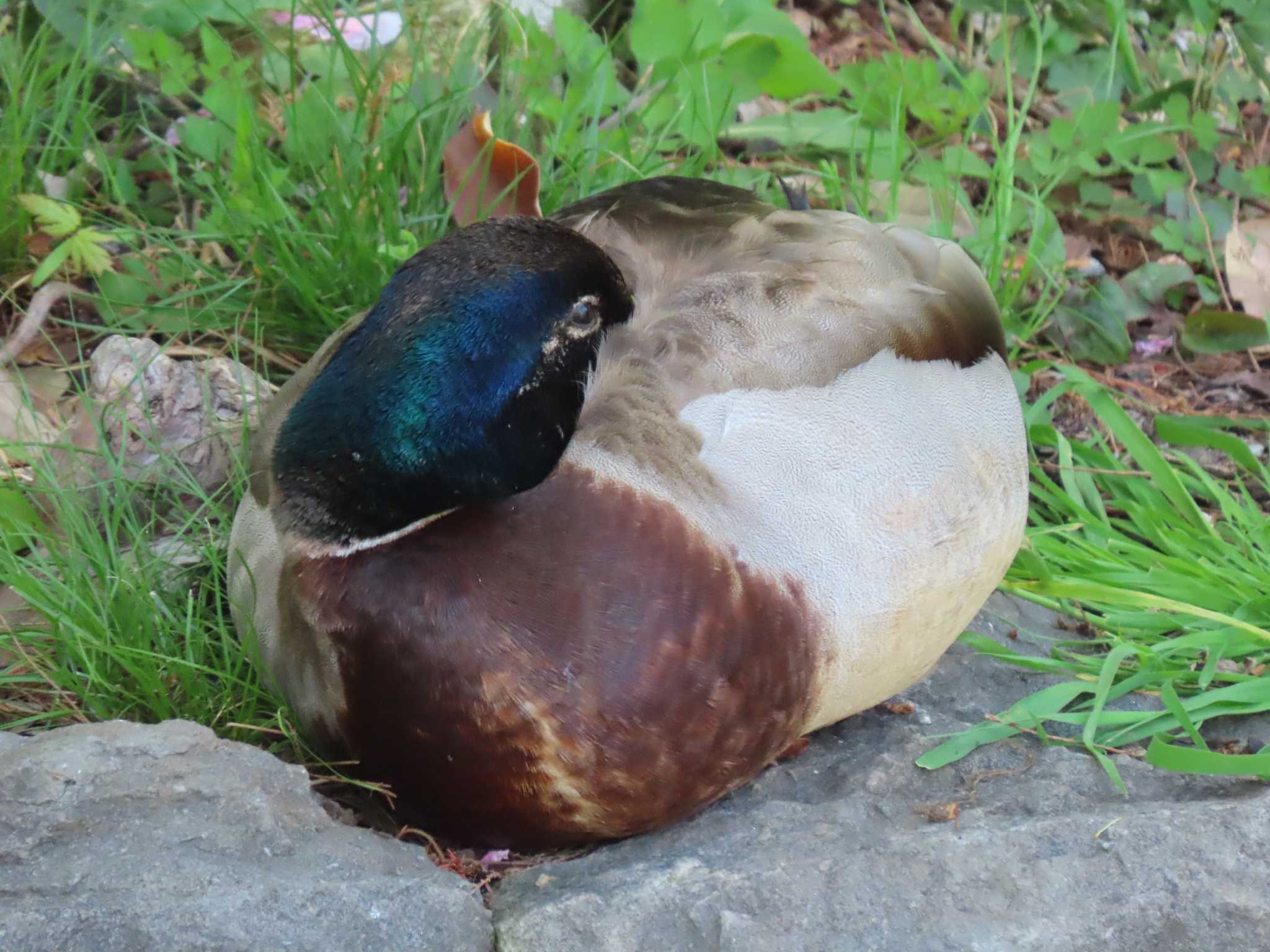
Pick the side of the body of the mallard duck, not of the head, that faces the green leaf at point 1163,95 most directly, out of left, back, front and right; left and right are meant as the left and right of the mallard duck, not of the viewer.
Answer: back

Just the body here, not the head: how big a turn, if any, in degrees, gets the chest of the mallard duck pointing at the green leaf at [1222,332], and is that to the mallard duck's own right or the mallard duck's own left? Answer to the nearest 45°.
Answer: approximately 180°

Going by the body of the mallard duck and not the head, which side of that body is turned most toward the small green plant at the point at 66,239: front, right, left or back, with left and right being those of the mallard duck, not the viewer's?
right

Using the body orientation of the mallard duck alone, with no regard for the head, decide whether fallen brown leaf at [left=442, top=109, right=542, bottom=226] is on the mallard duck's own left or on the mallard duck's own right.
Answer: on the mallard duck's own right

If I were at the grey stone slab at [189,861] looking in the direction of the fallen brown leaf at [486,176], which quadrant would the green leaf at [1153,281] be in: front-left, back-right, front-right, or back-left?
front-right

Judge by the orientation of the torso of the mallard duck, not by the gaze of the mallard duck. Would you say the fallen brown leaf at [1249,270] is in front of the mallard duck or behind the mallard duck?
behind

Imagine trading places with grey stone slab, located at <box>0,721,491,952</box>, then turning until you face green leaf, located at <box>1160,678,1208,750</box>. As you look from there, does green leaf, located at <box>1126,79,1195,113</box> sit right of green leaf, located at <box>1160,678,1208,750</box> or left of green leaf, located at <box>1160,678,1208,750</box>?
left

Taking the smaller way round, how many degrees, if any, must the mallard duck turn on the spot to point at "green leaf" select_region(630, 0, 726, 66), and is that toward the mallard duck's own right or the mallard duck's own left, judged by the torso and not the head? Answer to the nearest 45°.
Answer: approximately 135° to the mallard duck's own right

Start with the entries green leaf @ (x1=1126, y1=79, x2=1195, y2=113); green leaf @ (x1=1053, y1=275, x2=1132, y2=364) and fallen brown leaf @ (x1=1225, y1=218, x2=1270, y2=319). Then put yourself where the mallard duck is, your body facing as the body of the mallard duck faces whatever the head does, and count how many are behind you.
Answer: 3

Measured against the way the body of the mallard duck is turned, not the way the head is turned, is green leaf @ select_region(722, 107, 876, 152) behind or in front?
behind

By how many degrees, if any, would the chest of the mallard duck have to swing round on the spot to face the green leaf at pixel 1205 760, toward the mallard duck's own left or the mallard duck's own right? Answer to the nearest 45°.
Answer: approximately 135° to the mallard duck's own left

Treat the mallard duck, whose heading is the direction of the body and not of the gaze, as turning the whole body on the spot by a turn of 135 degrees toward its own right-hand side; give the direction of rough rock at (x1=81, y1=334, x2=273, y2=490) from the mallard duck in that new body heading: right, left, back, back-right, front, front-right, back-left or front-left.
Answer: front-left

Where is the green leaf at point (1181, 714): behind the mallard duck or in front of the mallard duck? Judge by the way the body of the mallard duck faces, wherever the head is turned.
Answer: behind

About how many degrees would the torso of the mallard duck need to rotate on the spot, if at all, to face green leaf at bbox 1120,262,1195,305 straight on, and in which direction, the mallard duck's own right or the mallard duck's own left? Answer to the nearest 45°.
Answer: approximately 180°

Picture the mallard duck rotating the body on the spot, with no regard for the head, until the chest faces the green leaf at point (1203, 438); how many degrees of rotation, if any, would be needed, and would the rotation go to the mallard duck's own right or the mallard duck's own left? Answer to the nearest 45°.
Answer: approximately 180°

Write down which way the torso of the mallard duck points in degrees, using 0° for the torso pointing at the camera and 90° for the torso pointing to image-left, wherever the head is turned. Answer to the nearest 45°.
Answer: approximately 45°
